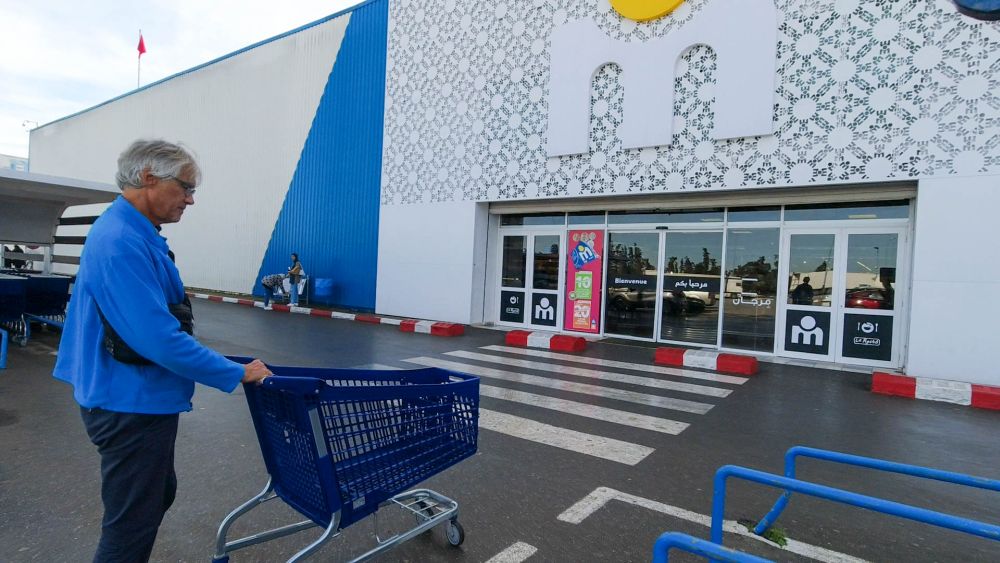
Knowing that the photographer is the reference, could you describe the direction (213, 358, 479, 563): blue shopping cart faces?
facing away from the viewer and to the right of the viewer

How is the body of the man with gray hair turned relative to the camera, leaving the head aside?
to the viewer's right

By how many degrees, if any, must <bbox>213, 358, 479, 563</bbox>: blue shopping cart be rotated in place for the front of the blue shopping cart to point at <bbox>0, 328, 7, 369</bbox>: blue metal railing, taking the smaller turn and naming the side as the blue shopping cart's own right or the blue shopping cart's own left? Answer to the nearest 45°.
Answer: approximately 90° to the blue shopping cart's own left

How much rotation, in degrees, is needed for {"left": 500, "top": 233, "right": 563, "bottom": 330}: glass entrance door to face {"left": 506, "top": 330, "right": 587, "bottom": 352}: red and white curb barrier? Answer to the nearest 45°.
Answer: approximately 45° to its left

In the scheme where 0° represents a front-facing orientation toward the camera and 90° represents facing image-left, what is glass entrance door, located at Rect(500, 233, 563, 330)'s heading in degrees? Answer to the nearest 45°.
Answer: approximately 45°

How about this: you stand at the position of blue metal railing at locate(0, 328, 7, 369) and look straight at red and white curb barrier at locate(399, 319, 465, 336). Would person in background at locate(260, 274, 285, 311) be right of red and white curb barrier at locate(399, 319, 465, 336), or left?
left

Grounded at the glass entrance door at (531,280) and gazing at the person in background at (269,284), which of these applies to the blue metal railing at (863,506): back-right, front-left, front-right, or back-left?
back-left

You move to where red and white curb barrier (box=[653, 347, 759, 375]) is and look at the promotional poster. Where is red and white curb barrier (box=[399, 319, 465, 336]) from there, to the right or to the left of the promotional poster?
left

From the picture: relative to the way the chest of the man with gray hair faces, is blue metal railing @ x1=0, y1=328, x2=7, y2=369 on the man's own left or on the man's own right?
on the man's own left

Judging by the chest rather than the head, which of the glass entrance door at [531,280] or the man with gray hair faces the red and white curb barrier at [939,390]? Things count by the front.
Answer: the man with gray hair

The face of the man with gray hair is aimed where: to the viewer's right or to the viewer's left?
to the viewer's right

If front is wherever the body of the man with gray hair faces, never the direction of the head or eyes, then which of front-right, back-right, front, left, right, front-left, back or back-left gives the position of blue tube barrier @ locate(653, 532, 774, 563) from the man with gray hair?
front-right

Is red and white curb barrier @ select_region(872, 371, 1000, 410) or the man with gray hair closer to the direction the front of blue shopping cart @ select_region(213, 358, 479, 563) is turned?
the red and white curb barrier

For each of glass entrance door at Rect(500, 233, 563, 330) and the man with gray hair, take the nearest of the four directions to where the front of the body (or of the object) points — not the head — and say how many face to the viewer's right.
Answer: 1
